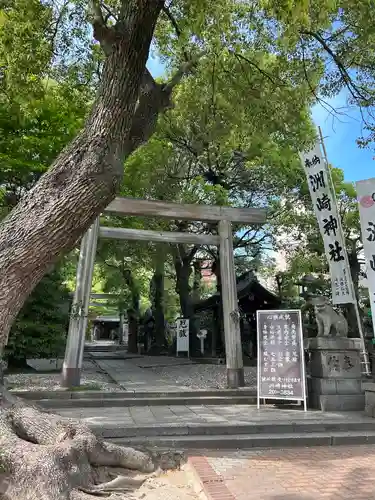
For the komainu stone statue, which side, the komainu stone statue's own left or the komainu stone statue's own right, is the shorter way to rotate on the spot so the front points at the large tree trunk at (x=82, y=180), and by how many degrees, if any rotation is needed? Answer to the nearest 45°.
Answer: approximately 45° to the komainu stone statue's own left

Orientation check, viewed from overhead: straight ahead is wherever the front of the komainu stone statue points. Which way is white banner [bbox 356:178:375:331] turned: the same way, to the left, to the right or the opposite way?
to the left

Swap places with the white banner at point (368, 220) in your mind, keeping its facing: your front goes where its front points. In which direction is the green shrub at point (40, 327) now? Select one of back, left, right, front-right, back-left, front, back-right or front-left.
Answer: right

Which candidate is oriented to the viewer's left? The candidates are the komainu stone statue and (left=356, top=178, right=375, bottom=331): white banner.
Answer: the komainu stone statue

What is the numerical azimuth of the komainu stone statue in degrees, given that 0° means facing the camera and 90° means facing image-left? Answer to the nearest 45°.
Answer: approximately 90°

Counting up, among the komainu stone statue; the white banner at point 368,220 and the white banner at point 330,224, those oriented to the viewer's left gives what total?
1

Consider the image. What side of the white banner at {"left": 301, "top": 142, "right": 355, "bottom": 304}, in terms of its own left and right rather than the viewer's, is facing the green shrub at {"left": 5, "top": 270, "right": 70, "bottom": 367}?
right

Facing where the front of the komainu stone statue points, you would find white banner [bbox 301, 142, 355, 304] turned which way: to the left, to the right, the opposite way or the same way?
to the left
